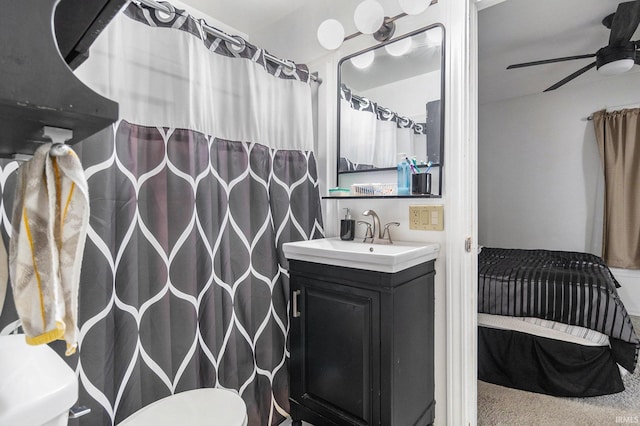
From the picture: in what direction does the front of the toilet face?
to the viewer's right

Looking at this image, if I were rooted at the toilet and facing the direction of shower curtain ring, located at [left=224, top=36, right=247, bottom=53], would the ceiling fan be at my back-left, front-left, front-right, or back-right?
front-right

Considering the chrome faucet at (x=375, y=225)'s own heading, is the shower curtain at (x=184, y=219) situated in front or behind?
in front

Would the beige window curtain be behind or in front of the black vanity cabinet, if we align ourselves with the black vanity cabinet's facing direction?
behind

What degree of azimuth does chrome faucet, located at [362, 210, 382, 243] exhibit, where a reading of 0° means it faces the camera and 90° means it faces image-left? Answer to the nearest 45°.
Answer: approximately 45°

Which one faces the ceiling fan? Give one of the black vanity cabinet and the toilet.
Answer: the toilet

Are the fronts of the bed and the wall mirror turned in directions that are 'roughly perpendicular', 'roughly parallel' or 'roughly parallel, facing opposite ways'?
roughly perpendicular

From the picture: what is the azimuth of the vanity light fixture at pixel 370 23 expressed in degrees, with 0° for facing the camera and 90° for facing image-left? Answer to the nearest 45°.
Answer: approximately 45°

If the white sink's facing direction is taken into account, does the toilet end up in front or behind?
in front

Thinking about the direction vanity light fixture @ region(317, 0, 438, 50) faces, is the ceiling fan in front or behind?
behind

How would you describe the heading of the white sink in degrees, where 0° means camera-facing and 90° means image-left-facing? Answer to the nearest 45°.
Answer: approximately 45°
